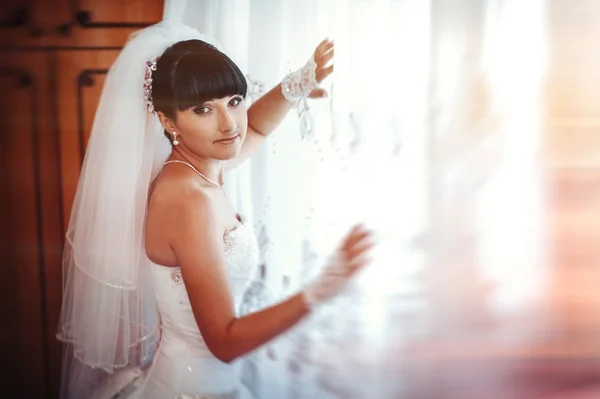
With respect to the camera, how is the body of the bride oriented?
to the viewer's right
